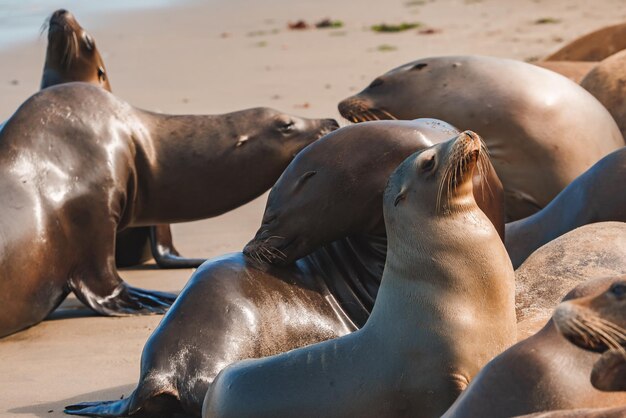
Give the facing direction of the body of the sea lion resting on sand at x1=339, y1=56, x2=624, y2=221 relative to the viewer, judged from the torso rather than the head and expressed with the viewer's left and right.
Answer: facing to the left of the viewer

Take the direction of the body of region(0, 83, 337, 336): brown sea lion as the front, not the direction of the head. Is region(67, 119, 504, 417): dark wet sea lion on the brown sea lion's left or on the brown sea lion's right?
on the brown sea lion's right

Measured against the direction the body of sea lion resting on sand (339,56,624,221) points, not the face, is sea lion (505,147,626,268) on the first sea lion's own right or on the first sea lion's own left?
on the first sea lion's own left

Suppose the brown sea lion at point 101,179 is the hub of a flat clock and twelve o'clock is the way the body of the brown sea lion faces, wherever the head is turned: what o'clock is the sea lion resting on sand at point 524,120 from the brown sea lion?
The sea lion resting on sand is roughly at 12 o'clock from the brown sea lion.

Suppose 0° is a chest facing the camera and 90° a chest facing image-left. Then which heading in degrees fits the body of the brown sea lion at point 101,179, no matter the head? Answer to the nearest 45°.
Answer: approximately 270°

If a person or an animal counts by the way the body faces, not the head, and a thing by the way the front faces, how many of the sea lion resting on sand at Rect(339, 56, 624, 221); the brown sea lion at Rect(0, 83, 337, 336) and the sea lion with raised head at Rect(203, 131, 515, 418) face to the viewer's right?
2

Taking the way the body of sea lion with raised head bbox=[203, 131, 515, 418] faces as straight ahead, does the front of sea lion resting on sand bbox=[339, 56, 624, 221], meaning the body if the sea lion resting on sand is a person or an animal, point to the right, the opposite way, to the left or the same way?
the opposite way

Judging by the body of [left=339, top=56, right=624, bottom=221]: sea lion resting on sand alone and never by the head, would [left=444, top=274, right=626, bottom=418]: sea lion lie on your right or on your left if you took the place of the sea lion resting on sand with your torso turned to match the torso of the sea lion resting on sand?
on your left

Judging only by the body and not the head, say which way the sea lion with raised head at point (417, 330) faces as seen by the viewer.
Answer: to the viewer's right

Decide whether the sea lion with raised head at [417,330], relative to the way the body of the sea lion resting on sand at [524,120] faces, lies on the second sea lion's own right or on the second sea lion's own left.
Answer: on the second sea lion's own left

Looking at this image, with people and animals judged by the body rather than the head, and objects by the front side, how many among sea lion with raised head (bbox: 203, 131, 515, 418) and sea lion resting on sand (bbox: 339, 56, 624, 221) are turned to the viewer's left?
1
